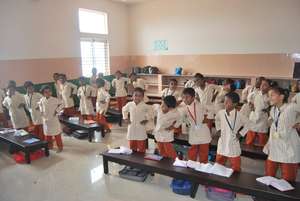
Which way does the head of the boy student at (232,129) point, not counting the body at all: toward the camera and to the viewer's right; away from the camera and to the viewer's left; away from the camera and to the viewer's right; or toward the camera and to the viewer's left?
toward the camera and to the viewer's left

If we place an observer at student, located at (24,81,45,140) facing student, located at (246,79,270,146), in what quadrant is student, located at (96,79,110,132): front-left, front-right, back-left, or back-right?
front-left

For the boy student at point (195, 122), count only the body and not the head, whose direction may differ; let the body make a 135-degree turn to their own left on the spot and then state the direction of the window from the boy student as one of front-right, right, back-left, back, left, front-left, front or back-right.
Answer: back-left

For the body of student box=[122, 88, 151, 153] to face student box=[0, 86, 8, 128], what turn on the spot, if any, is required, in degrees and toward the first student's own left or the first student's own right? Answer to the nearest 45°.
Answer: approximately 135° to the first student's own right

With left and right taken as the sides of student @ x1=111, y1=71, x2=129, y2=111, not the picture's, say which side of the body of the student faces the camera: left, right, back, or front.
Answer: front

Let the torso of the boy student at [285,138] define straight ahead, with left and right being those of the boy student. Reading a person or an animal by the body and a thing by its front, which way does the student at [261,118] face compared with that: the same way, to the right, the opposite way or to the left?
the same way

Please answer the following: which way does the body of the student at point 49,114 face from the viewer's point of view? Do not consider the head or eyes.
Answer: toward the camera

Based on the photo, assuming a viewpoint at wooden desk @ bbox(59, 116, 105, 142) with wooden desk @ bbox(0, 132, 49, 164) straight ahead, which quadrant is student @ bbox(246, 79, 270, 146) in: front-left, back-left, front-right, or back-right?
back-left

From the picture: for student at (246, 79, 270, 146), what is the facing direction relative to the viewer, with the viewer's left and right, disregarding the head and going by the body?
facing the viewer and to the left of the viewer

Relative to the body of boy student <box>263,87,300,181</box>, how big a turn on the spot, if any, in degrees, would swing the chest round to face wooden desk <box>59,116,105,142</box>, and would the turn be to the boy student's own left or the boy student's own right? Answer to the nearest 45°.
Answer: approximately 45° to the boy student's own right

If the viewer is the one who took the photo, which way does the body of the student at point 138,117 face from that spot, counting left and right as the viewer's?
facing the viewer
